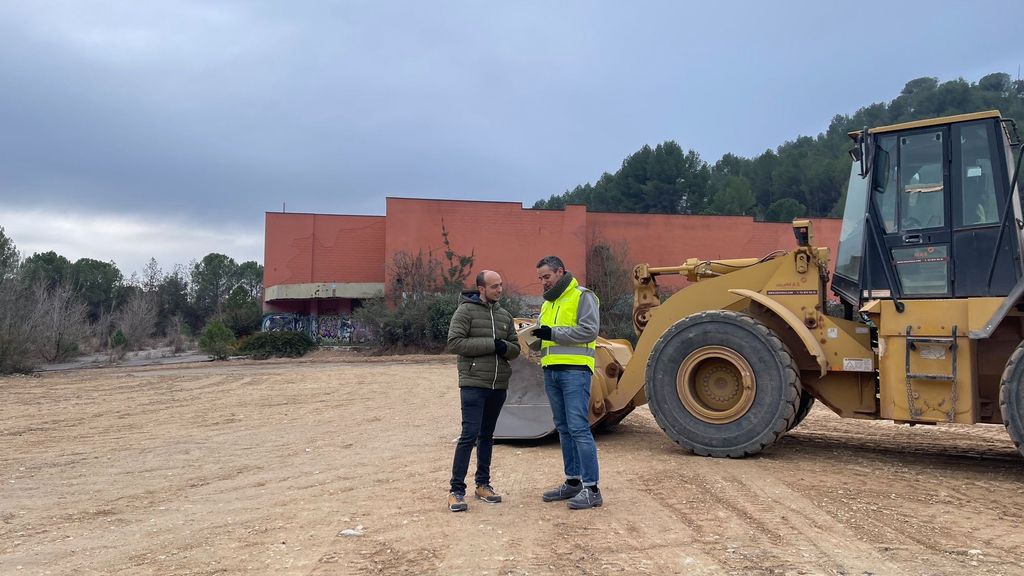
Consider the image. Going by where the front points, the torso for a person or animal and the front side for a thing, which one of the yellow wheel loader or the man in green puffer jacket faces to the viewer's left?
the yellow wheel loader

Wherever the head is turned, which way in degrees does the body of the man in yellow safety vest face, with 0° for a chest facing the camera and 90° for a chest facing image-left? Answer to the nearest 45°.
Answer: approximately 45°

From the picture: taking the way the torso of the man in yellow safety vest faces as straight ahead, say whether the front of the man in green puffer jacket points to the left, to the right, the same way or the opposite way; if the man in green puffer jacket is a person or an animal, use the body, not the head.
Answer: to the left

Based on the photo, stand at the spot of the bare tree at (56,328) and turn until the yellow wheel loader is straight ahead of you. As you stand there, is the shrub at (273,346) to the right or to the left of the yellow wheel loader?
left

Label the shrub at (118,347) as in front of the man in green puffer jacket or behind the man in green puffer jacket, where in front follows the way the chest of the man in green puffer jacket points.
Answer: behind

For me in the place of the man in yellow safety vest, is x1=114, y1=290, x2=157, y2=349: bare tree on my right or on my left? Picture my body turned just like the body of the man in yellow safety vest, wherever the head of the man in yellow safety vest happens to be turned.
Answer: on my right

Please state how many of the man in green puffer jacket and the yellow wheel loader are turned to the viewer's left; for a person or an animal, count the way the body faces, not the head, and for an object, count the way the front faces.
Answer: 1

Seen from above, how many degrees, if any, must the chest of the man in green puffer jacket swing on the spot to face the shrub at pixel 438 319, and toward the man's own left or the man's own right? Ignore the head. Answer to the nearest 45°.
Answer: approximately 135° to the man's own left

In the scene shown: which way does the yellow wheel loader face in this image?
to the viewer's left

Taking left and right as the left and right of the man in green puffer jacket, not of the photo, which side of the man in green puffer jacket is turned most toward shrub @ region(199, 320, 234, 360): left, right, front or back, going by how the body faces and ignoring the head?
back

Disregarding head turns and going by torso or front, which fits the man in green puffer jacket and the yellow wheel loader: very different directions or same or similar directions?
very different directions

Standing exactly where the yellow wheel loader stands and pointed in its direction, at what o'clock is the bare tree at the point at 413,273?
The bare tree is roughly at 2 o'clock from the yellow wheel loader.
